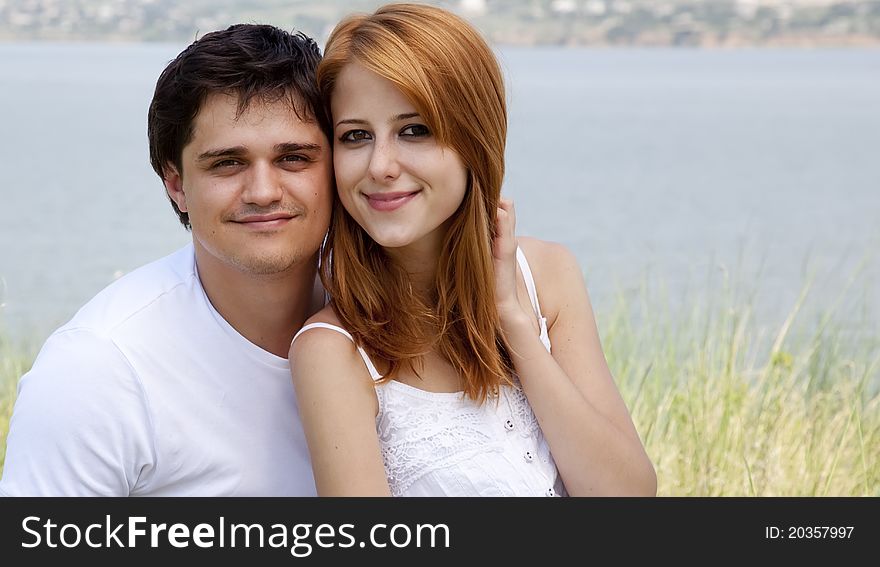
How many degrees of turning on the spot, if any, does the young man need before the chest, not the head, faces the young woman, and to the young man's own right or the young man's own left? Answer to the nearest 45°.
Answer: approximately 45° to the young man's own left

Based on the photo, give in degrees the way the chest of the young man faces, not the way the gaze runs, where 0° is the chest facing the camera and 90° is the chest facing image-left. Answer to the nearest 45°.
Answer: approximately 315°
